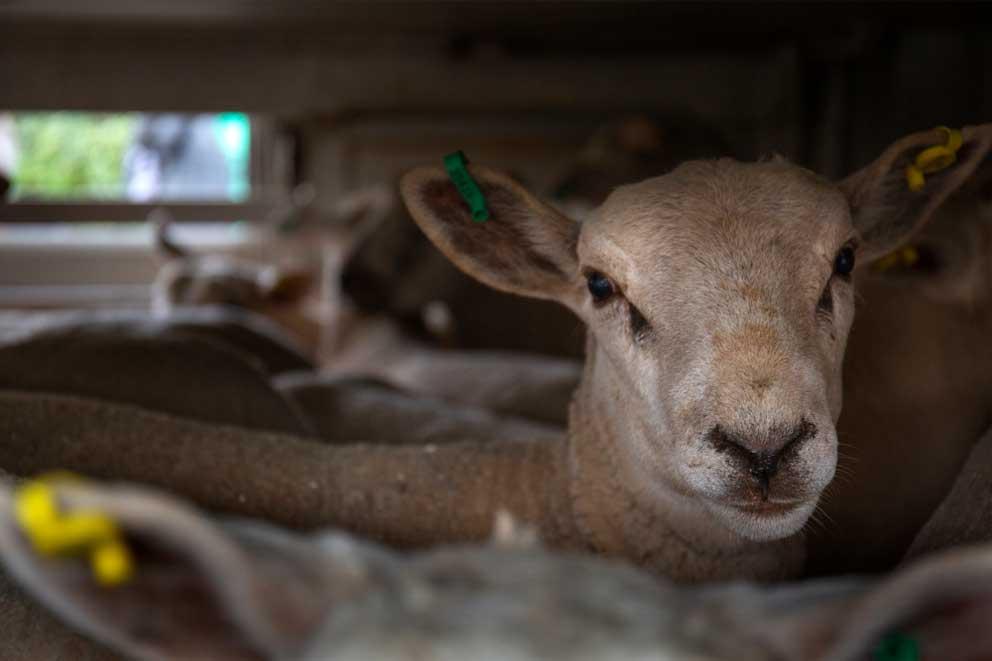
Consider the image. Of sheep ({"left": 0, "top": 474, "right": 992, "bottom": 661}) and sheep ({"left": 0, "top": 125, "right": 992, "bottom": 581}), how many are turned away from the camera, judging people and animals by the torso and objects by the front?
0

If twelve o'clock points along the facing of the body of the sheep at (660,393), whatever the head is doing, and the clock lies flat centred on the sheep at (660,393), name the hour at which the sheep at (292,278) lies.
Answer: the sheep at (292,278) is roughly at 7 o'clock from the sheep at (660,393).

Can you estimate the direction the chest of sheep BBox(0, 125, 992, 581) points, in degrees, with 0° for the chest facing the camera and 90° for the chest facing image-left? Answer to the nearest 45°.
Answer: approximately 315°

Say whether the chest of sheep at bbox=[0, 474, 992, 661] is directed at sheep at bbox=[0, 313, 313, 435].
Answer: no

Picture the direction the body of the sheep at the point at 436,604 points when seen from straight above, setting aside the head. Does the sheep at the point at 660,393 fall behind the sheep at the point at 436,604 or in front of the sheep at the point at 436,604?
behind

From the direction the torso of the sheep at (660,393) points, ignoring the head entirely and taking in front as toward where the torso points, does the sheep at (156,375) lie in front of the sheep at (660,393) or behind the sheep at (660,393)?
behind

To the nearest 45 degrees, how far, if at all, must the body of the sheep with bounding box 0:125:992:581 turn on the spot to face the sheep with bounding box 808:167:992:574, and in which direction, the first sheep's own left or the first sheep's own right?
0° — it already faces it

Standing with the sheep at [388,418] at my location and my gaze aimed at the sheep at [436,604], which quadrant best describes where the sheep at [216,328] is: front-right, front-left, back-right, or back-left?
back-right
